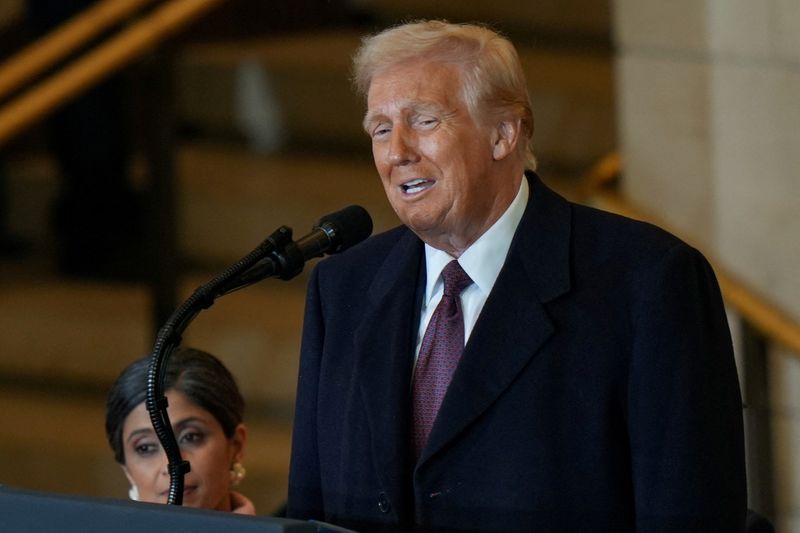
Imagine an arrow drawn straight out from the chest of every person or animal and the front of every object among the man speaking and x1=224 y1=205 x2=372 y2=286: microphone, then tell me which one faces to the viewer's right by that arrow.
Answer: the microphone

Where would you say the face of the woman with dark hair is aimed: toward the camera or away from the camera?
toward the camera

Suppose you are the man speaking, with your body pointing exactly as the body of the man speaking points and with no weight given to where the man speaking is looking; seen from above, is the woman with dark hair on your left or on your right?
on your right

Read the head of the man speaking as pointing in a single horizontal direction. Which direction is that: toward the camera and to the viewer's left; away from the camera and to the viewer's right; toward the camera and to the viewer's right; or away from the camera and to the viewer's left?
toward the camera and to the viewer's left

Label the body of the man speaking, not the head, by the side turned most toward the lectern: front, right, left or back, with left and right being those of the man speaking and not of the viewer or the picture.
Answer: front

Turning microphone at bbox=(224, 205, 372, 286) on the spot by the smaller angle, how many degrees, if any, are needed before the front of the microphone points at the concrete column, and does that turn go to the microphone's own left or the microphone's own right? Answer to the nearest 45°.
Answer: approximately 45° to the microphone's own left

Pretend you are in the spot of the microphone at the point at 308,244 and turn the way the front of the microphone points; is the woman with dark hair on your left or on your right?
on your left

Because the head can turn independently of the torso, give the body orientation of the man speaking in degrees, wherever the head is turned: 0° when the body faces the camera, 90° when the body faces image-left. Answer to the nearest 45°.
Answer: approximately 45°

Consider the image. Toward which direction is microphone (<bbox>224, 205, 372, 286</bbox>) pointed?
to the viewer's right

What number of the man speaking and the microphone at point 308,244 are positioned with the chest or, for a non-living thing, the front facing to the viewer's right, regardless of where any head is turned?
1

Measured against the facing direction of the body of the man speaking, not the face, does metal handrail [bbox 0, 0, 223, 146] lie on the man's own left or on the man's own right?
on the man's own right
